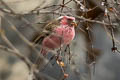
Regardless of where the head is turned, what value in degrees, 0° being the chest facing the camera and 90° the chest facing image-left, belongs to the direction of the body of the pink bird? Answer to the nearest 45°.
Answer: approximately 315°
